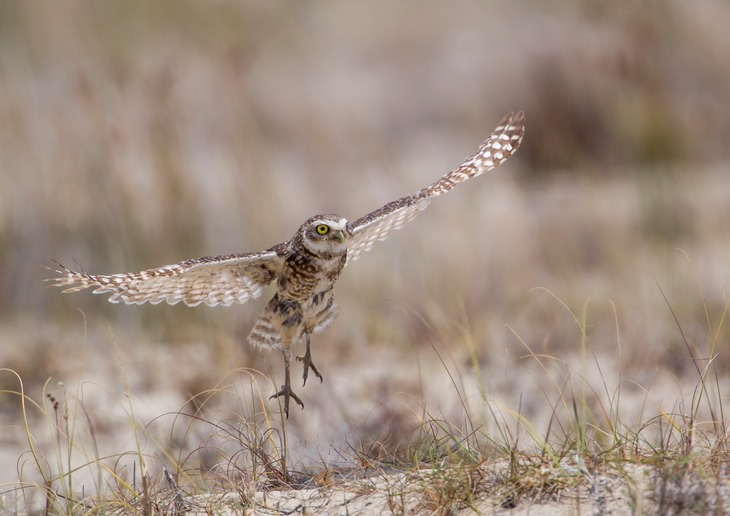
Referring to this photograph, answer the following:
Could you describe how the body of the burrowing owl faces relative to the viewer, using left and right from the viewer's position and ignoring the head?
facing the viewer and to the right of the viewer
